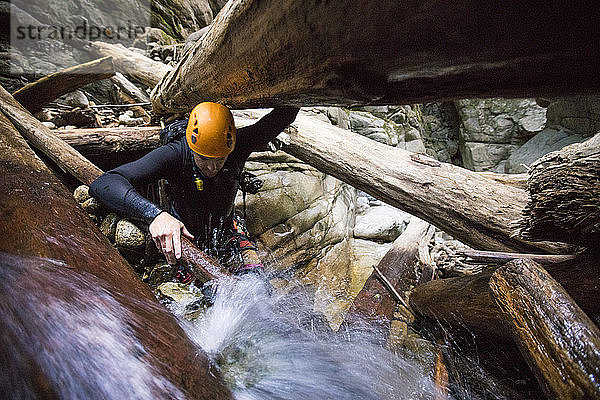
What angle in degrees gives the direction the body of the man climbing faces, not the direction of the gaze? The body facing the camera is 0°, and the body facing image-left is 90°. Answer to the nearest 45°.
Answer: approximately 0°

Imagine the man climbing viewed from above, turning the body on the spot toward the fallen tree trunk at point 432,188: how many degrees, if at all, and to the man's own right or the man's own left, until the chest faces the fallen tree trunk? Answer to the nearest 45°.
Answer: approximately 45° to the man's own left

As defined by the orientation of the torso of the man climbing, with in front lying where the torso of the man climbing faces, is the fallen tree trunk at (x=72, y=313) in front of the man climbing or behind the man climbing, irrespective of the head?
in front

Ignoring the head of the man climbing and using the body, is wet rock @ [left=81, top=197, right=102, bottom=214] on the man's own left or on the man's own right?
on the man's own right

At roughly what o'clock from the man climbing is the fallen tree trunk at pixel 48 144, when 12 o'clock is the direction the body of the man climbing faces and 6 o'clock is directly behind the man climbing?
The fallen tree trunk is roughly at 4 o'clock from the man climbing.

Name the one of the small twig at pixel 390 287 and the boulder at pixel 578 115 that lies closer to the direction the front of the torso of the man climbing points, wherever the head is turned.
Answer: the small twig

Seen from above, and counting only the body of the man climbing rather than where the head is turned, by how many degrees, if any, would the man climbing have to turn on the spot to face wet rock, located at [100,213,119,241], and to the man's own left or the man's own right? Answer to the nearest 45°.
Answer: approximately 90° to the man's own right

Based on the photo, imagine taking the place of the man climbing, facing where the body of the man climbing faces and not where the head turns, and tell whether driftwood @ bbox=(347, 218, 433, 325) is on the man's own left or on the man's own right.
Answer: on the man's own left
